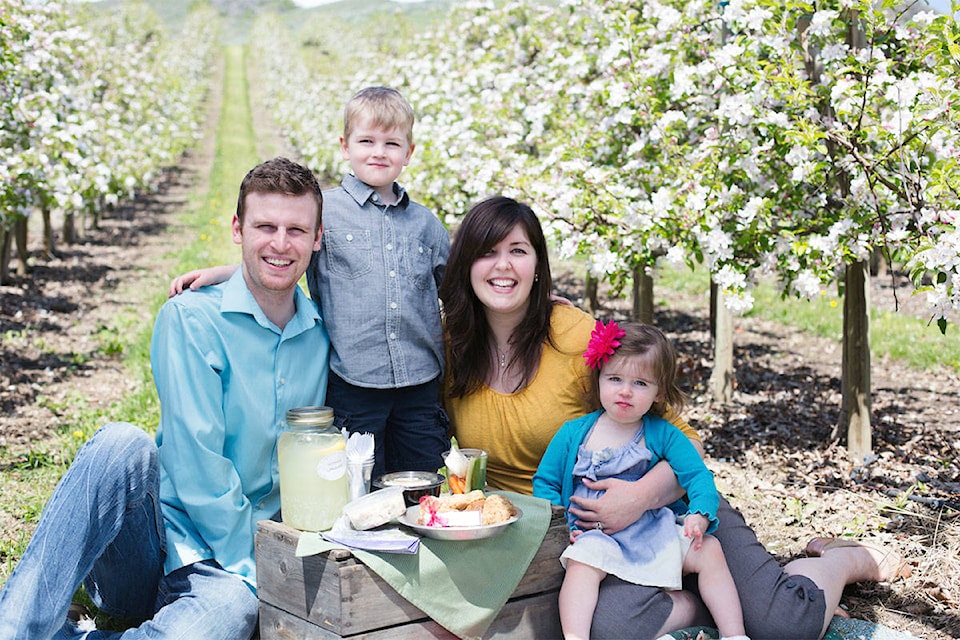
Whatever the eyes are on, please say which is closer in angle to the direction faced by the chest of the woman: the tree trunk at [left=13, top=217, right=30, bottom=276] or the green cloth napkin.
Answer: the green cloth napkin

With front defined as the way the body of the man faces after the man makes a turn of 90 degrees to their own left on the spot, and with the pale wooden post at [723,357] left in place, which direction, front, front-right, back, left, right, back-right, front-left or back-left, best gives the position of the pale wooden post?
front

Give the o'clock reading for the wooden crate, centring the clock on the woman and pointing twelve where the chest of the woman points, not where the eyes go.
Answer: The wooden crate is roughly at 1 o'clock from the woman.

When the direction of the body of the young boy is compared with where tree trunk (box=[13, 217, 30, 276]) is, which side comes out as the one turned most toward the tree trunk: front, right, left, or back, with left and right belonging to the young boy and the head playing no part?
back

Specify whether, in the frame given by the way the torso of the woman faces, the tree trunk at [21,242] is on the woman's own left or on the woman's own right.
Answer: on the woman's own right

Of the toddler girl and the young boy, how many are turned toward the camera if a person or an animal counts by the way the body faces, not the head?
2

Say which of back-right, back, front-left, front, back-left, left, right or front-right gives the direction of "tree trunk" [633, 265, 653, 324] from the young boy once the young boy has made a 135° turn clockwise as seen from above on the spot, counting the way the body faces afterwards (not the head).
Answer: right

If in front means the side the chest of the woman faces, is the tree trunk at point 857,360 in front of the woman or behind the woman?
behind

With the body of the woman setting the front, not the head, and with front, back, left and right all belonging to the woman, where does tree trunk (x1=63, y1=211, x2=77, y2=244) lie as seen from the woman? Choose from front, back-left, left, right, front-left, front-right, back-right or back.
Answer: back-right
